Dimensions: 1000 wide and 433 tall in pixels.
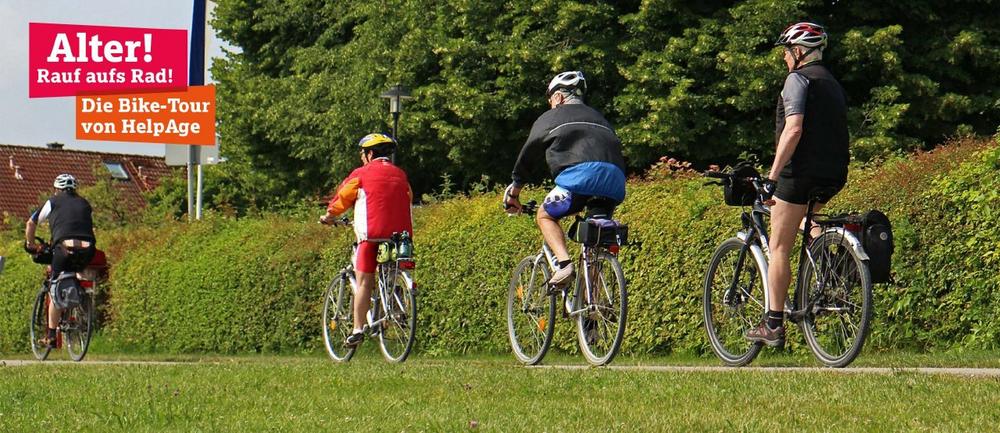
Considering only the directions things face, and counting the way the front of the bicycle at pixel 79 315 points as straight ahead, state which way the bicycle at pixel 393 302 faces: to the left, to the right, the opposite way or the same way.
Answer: the same way

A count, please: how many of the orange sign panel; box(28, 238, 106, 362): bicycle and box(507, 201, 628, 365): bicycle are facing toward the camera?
1

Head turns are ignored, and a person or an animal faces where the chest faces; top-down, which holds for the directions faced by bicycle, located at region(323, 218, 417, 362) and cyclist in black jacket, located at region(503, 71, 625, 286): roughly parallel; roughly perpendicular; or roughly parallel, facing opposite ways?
roughly parallel

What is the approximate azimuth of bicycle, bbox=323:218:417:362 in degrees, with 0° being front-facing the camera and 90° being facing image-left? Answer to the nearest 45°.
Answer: approximately 135°

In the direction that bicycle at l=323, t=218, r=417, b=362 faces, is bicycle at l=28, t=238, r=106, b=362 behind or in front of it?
in front

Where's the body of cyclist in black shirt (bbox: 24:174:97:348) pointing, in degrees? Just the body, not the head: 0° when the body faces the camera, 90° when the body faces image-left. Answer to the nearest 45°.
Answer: approximately 135°

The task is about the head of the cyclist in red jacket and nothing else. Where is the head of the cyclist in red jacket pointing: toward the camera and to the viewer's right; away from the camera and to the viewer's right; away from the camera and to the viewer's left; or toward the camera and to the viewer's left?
away from the camera and to the viewer's left

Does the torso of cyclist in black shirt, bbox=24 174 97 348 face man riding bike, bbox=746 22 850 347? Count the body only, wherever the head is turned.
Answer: no

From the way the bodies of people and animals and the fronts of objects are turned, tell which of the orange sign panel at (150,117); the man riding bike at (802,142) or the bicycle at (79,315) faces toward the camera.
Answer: the orange sign panel

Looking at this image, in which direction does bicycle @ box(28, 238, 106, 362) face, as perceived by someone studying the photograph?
facing away from the viewer and to the left of the viewer

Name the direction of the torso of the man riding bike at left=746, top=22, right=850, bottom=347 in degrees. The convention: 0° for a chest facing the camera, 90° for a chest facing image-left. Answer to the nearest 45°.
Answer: approximately 135°

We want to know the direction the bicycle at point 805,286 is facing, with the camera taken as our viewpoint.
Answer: facing away from the viewer and to the left of the viewer

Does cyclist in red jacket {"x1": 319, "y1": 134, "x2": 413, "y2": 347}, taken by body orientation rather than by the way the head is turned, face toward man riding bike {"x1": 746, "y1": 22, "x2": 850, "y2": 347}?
no
